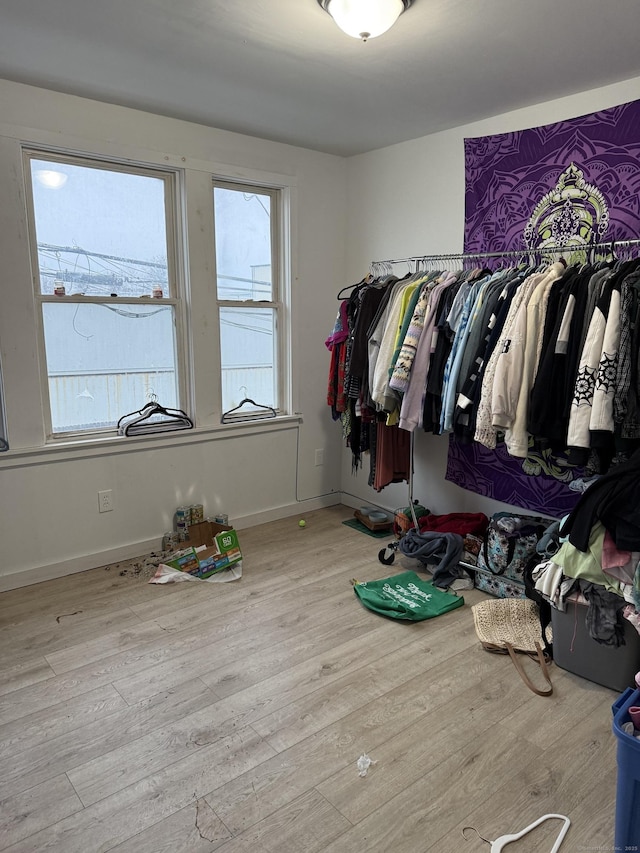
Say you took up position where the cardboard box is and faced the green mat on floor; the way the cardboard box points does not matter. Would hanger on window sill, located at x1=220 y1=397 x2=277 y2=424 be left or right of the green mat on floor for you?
left

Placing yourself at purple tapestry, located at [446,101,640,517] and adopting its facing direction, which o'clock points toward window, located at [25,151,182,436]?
The window is roughly at 1 o'clock from the purple tapestry.

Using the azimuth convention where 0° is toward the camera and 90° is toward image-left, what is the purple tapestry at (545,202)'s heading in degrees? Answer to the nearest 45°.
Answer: approximately 45°

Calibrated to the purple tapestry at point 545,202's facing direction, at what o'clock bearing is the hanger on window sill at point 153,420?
The hanger on window sill is roughly at 1 o'clock from the purple tapestry.

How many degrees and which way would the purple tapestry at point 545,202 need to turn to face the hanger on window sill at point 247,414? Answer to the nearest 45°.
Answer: approximately 45° to its right

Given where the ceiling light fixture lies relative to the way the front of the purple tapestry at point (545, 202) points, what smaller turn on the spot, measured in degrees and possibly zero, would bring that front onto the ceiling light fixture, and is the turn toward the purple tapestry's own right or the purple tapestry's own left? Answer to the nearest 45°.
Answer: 0° — it already faces it
